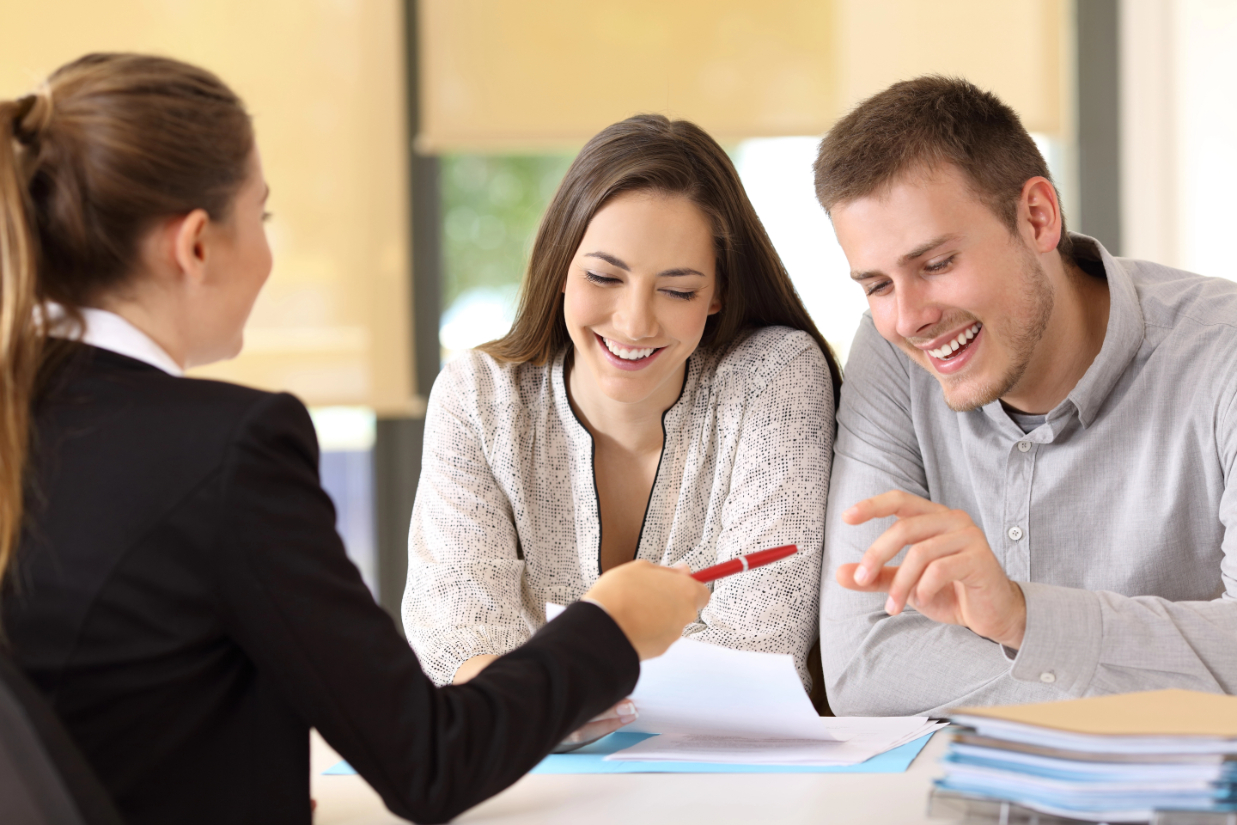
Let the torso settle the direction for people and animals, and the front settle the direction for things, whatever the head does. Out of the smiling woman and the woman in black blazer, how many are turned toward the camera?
1

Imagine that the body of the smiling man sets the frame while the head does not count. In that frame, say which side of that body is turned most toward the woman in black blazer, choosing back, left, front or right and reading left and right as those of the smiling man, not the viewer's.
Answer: front

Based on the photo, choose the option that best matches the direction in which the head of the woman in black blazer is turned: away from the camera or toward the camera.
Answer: away from the camera

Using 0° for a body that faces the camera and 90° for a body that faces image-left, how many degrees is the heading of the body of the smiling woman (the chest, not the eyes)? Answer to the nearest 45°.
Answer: approximately 0°

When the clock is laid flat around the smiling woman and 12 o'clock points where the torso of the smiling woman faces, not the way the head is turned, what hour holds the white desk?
The white desk is roughly at 12 o'clock from the smiling woman.

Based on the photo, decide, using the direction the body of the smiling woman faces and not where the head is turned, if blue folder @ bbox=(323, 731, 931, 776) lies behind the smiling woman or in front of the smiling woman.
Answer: in front

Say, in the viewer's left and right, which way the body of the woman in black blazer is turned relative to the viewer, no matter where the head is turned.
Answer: facing away from the viewer and to the right of the viewer
